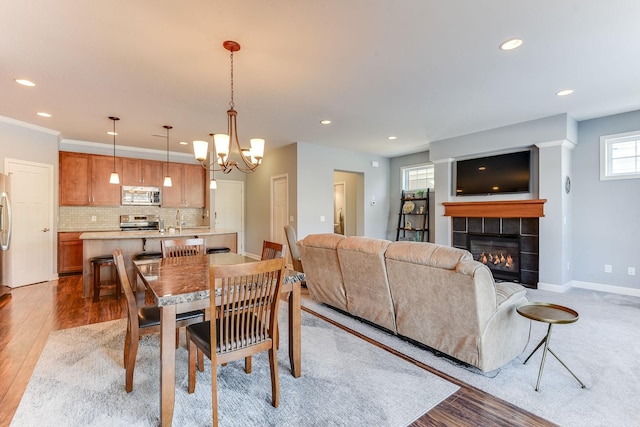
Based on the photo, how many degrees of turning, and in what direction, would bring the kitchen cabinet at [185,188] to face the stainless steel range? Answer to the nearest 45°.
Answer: approximately 90° to its right

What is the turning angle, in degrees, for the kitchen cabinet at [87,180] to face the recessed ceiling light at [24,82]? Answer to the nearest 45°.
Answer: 0° — it already faces it

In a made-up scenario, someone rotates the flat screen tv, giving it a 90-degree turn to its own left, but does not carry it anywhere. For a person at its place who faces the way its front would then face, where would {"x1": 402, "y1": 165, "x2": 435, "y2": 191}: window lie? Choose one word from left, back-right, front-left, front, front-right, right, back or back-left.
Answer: back

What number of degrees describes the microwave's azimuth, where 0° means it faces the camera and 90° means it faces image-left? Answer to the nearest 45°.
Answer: approximately 0°

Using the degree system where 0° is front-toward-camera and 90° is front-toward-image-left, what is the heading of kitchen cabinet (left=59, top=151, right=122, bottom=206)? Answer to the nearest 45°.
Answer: approximately 0°

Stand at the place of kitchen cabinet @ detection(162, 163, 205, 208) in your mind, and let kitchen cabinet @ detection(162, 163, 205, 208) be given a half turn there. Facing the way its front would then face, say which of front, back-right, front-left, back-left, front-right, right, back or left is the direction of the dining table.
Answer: back

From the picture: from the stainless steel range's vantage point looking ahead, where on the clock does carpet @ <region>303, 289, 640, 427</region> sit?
The carpet is roughly at 11 o'clock from the stainless steel range.

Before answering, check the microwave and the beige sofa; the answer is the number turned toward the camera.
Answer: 1

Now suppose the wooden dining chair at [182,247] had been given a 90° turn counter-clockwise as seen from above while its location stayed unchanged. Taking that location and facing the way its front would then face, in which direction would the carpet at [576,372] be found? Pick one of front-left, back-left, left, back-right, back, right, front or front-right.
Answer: front-right

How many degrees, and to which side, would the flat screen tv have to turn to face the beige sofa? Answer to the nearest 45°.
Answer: approximately 45° to its left

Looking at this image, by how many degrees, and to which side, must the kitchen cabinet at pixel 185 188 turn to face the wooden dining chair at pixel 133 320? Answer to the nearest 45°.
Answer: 0° — it already faces it

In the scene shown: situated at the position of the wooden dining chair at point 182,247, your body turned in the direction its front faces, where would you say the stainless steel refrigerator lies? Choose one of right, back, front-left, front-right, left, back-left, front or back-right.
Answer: back-right

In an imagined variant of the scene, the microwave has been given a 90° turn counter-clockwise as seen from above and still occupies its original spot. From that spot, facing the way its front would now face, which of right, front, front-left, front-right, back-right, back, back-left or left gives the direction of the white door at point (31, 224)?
back-right

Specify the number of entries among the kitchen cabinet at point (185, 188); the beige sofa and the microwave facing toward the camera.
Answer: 2

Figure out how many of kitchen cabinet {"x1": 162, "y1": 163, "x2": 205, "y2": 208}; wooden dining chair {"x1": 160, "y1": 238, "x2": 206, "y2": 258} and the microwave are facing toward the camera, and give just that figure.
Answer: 3

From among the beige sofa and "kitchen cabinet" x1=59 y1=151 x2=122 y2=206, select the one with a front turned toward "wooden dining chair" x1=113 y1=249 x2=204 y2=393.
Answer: the kitchen cabinet

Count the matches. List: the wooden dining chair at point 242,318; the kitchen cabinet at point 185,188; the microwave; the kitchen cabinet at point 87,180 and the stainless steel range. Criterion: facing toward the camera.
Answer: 4

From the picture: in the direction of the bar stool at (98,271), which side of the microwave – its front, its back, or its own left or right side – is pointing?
front
